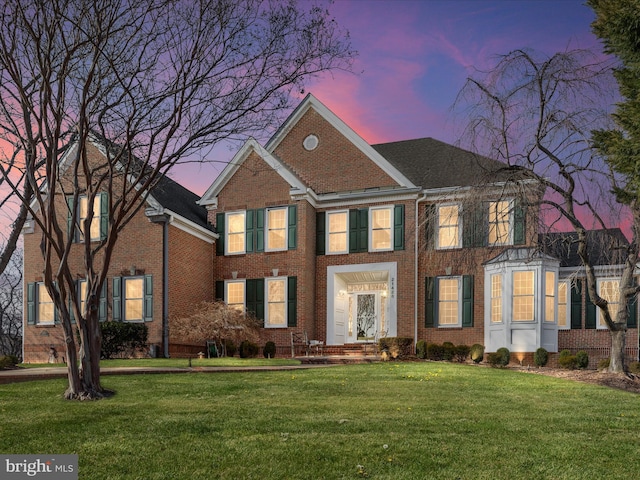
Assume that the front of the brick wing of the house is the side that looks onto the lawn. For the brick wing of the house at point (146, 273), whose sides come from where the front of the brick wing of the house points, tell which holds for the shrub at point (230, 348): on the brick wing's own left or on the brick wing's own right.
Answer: on the brick wing's own left

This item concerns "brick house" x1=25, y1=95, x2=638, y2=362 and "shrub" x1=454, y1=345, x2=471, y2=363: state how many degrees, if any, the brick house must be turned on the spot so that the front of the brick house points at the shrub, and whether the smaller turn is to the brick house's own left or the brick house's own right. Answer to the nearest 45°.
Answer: approximately 45° to the brick house's own left

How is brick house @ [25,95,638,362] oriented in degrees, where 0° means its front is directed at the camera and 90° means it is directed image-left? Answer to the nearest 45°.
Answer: approximately 0°
